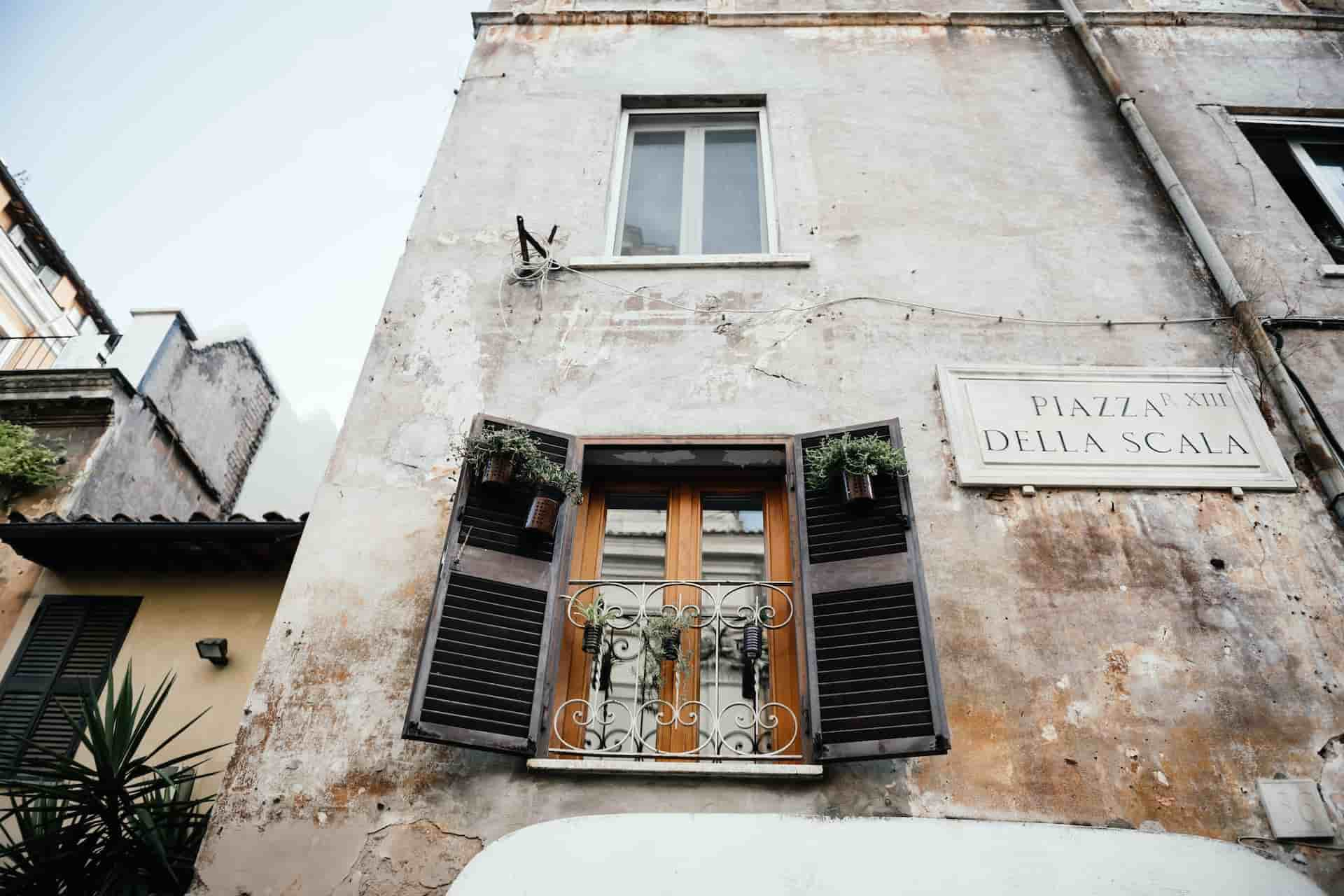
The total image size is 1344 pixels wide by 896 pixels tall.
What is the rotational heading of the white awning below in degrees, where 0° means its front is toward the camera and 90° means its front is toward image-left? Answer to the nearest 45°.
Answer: approximately 0°

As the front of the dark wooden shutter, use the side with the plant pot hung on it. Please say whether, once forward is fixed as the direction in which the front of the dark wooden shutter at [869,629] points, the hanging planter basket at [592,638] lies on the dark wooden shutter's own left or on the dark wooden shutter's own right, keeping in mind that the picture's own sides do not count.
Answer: on the dark wooden shutter's own right

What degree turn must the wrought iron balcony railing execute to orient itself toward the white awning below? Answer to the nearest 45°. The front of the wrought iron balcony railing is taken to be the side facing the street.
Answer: approximately 45° to its left

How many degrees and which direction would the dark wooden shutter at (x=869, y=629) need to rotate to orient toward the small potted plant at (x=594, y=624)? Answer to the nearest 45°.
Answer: approximately 90° to its right

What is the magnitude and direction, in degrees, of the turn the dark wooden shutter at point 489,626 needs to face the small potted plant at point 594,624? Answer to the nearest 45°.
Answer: approximately 90° to its left

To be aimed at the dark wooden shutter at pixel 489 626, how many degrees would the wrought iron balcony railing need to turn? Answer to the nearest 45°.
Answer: approximately 90° to its right
